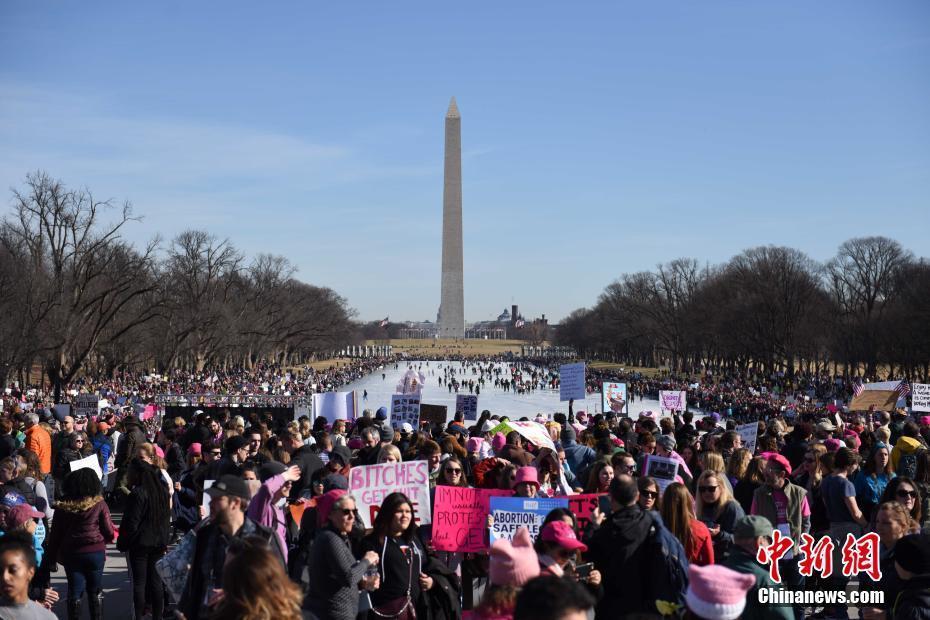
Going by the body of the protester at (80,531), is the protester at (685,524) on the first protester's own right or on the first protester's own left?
on the first protester's own right

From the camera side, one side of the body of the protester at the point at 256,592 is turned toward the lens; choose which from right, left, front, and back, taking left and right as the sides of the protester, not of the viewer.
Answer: back

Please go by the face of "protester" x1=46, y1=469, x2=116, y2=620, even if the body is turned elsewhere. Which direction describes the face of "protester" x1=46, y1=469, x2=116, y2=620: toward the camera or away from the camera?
away from the camera

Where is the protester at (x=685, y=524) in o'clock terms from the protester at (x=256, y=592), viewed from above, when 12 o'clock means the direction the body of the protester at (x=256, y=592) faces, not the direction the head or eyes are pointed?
the protester at (x=685, y=524) is roughly at 2 o'clock from the protester at (x=256, y=592).

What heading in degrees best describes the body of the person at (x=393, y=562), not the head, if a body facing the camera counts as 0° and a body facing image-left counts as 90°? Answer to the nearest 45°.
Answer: approximately 315°

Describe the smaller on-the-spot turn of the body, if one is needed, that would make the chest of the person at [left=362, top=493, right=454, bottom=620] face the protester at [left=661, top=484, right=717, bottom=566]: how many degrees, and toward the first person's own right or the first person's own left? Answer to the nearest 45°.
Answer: approximately 45° to the first person's own left

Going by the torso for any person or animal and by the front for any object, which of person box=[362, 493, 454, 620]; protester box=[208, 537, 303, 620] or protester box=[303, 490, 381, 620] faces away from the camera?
protester box=[208, 537, 303, 620]
